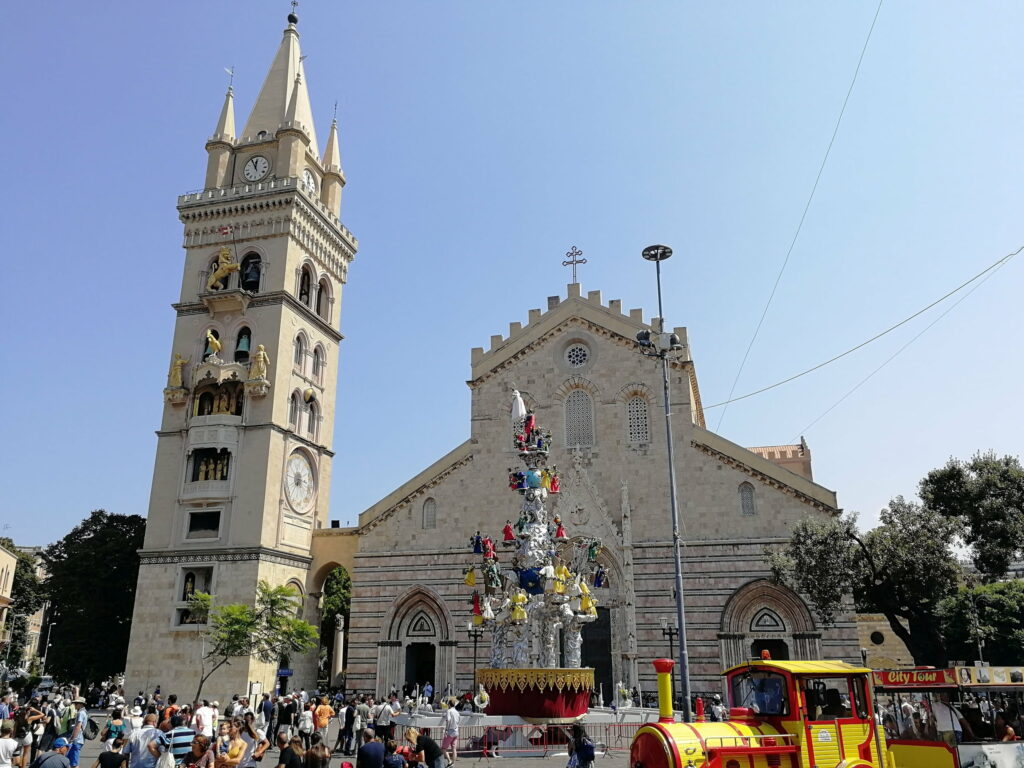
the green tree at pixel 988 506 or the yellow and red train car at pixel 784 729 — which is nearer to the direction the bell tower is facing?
the yellow and red train car

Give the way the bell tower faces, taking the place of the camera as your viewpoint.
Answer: facing the viewer and to the left of the viewer

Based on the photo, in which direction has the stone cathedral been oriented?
toward the camera

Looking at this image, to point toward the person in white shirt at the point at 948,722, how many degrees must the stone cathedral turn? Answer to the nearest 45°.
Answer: approximately 45° to its left

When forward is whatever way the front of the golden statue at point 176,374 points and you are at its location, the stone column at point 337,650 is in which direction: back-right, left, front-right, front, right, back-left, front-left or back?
front-left

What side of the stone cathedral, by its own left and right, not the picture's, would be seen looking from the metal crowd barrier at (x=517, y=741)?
front

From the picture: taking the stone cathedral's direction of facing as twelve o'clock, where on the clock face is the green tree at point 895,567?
The green tree is roughly at 10 o'clock from the stone cathedral.

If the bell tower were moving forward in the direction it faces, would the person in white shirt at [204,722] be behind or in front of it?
in front

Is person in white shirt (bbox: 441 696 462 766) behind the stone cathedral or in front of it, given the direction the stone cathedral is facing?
in front

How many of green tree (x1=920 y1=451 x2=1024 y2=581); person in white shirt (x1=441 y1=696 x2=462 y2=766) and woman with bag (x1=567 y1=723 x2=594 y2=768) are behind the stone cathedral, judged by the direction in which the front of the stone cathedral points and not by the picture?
0

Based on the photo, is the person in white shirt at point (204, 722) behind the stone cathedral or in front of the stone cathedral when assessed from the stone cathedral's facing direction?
in front

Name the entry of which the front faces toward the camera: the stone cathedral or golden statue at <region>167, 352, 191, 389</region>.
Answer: the stone cathedral

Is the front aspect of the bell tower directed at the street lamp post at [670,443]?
no

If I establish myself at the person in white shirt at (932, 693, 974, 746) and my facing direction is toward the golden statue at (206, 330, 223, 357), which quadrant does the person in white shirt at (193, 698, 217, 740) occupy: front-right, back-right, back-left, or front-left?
front-left

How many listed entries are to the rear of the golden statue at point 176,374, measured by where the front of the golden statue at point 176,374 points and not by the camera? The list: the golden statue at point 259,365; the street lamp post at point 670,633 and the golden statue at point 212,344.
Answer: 0
